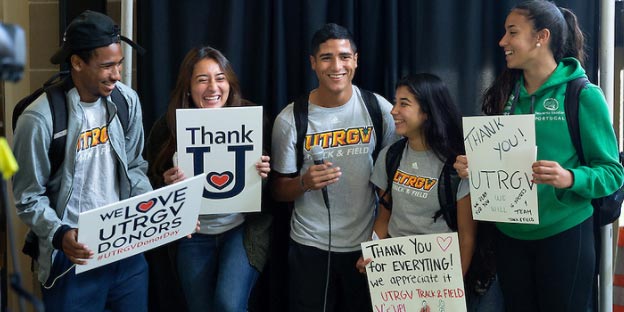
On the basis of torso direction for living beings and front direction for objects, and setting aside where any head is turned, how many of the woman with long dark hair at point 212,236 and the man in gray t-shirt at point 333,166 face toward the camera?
2

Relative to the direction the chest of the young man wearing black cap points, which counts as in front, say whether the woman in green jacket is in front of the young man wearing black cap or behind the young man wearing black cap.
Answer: in front

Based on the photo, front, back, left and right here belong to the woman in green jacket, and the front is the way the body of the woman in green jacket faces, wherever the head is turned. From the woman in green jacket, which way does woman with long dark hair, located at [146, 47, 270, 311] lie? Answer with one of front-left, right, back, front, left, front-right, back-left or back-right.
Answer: front-right

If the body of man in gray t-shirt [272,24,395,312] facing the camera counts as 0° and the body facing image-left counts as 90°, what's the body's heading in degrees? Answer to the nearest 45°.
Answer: approximately 0°

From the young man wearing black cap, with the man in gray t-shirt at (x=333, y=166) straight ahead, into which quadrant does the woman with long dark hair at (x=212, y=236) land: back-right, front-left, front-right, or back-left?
front-left

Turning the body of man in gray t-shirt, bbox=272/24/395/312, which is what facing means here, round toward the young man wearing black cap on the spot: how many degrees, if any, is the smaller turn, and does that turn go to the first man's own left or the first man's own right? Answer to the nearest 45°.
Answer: approximately 45° to the first man's own right

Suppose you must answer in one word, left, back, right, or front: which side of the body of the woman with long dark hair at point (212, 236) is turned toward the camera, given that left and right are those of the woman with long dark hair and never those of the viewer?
front

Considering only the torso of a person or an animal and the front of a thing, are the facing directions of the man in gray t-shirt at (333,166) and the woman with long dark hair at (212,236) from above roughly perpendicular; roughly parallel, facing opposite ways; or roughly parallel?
roughly parallel

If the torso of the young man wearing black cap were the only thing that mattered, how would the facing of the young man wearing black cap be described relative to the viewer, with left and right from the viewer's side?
facing the viewer and to the right of the viewer

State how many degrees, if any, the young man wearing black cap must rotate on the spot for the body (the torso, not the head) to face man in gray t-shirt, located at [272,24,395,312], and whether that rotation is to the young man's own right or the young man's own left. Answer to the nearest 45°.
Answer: approximately 45° to the young man's own left

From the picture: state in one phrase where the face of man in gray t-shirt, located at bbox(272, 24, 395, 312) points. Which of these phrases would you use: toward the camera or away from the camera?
toward the camera
